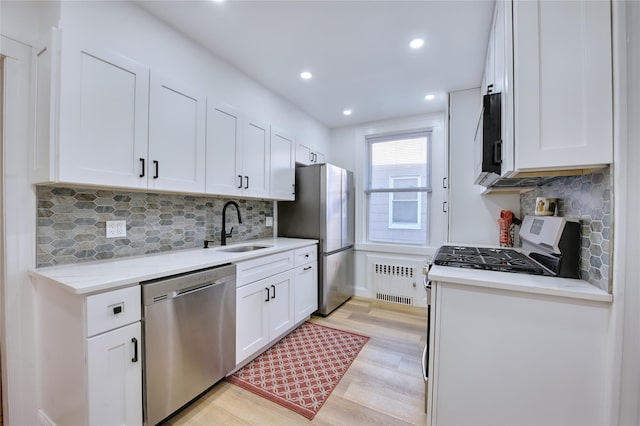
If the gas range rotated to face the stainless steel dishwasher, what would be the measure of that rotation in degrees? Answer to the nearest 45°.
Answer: approximately 45° to its left

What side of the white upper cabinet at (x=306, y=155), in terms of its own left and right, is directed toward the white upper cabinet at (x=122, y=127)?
right

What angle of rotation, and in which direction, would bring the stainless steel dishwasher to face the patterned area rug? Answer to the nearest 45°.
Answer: approximately 45° to its left

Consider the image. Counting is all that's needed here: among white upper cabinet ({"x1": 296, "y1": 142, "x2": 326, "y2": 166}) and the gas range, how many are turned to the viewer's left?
1

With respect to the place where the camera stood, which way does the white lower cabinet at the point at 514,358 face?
facing to the left of the viewer

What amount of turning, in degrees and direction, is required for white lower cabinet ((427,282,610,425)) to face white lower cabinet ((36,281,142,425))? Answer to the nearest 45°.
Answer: approximately 45° to its left

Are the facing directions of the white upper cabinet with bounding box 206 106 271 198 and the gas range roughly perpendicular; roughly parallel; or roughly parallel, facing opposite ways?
roughly parallel, facing opposite ways

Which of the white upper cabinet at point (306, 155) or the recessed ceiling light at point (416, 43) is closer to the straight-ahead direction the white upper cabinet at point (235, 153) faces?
the recessed ceiling light

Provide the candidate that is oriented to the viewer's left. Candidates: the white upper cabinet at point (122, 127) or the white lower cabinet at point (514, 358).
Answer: the white lower cabinet

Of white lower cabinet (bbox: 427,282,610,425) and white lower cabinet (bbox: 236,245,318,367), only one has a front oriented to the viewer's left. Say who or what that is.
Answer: white lower cabinet (bbox: 427,282,610,425)

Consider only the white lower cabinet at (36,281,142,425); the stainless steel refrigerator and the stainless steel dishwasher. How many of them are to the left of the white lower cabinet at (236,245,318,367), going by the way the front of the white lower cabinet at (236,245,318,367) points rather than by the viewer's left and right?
1

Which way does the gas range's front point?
to the viewer's left

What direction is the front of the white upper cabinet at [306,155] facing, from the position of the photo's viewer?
facing the viewer and to the right of the viewer

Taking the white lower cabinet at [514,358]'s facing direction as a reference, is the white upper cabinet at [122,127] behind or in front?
in front
